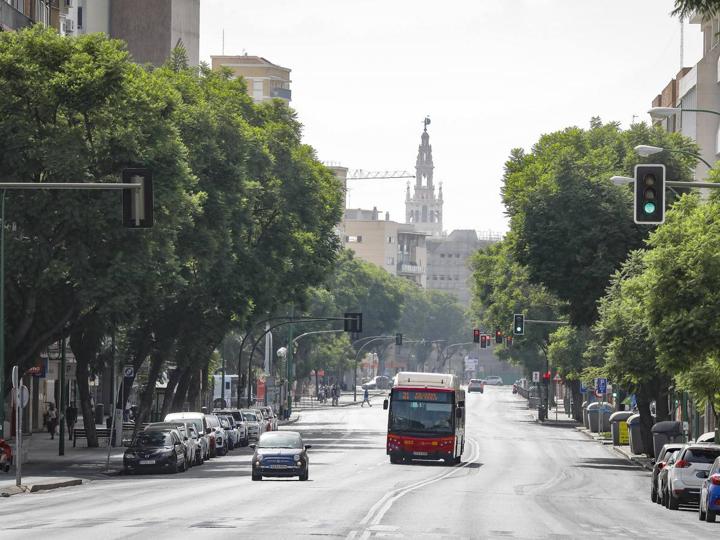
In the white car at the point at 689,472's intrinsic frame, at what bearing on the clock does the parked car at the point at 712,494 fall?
The parked car is roughly at 6 o'clock from the white car.

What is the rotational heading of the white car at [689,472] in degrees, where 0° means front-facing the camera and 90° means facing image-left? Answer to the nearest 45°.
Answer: approximately 180°

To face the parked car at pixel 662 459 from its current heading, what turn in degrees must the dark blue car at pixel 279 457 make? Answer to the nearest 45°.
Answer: approximately 45° to its left

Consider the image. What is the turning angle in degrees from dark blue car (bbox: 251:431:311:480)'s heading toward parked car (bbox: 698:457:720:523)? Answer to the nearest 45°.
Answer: approximately 45° to its left

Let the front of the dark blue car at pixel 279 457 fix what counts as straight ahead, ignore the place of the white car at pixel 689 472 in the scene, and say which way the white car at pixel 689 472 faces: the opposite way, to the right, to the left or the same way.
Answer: the opposite way

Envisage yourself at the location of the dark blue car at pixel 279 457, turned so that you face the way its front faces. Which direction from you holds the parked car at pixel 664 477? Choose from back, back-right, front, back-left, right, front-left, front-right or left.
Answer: front-left

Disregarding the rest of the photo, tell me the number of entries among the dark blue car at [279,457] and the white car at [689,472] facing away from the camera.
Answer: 1

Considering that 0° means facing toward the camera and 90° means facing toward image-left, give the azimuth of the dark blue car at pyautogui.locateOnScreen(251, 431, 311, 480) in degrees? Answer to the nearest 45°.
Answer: approximately 0°

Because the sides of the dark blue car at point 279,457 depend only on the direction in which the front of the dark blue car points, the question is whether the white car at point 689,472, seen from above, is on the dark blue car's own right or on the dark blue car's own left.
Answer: on the dark blue car's own left

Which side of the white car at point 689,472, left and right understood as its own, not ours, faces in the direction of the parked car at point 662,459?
front

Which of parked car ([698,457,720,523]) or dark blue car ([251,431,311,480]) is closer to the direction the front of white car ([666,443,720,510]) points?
the dark blue car

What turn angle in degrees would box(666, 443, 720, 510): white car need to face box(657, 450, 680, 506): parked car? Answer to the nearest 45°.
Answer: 0° — it already faces it
